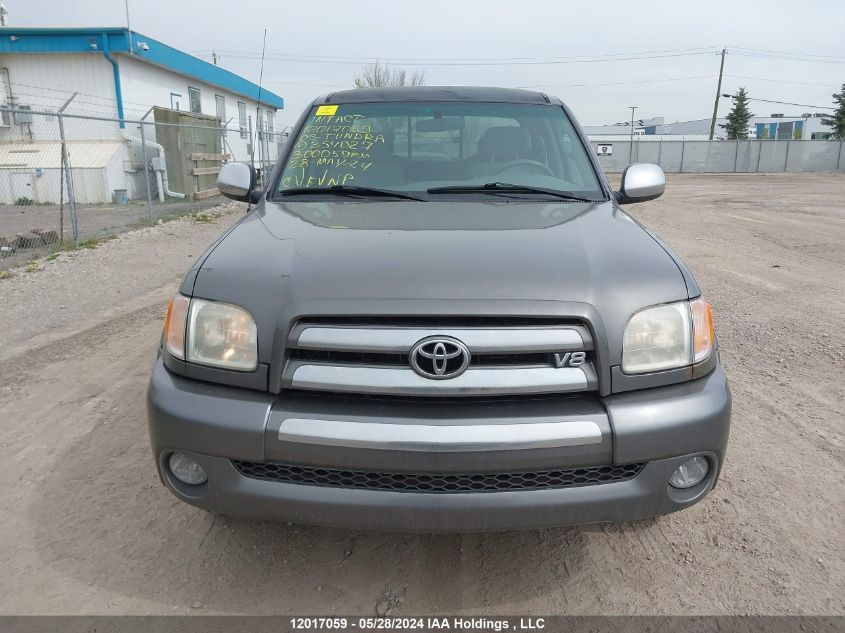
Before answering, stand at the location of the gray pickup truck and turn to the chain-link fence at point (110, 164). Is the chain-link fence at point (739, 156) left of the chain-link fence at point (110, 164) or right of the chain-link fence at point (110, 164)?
right

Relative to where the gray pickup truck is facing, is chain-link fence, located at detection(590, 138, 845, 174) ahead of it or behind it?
behind

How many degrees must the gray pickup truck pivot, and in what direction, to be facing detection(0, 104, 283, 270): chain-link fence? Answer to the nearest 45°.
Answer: approximately 135° to its right

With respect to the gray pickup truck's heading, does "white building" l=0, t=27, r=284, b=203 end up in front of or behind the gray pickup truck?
behind

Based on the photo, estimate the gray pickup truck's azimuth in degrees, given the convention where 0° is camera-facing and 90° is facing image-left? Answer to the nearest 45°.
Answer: approximately 0°
